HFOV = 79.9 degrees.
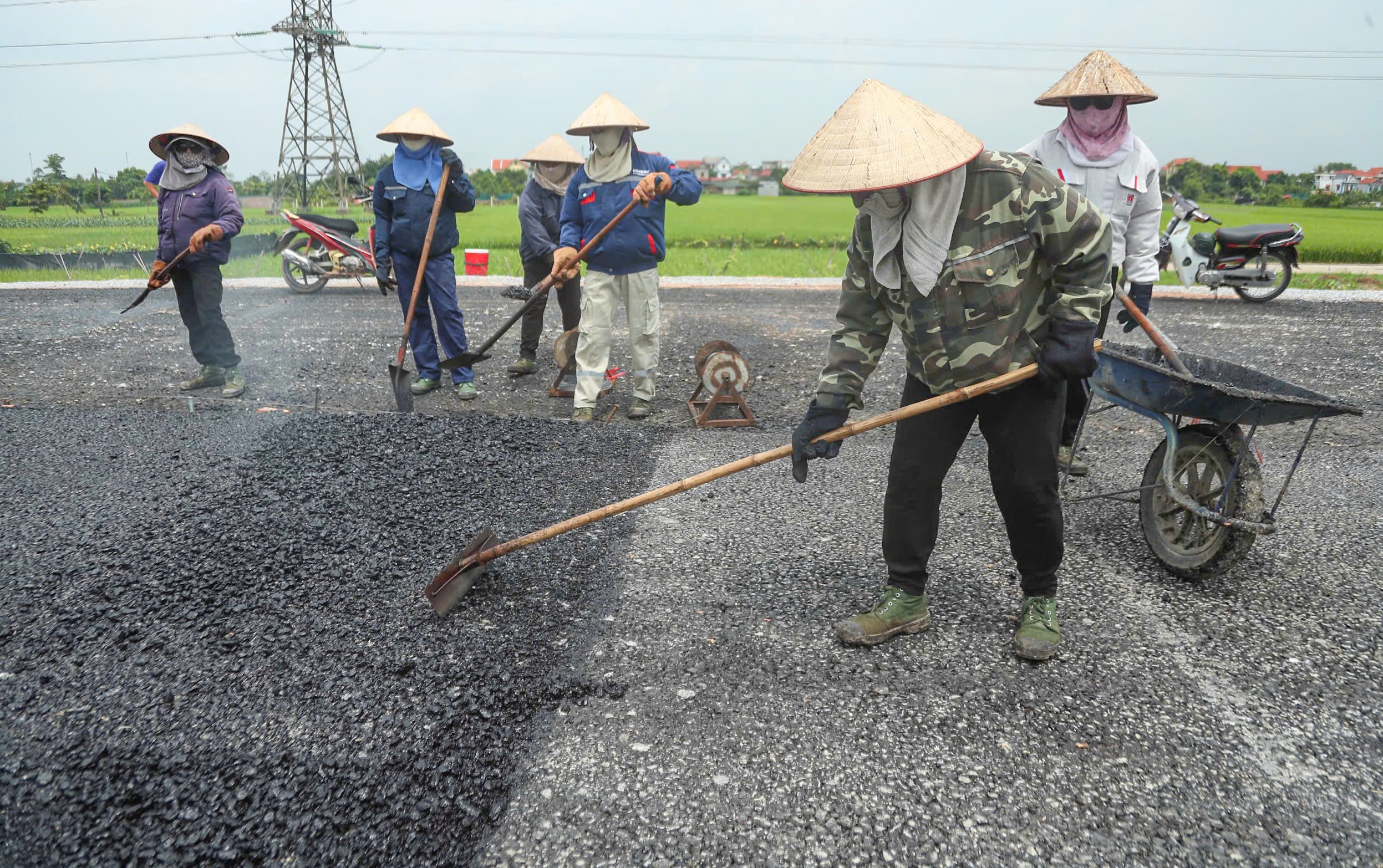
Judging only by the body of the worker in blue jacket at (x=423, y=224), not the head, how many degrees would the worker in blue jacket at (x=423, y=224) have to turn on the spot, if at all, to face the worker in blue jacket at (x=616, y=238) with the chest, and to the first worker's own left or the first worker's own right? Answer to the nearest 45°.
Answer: approximately 45° to the first worker's own left

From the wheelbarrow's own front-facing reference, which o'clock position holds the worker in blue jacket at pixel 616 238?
The worker in blue jacket is roughly at 5 o'clock from the wheelbarrow.

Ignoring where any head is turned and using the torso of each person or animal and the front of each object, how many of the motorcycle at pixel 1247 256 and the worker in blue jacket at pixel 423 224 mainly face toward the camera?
1

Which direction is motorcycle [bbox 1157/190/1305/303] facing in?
to the viewer's left

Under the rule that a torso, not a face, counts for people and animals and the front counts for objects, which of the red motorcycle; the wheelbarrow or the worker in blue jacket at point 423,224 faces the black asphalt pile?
the worker in blue jacket

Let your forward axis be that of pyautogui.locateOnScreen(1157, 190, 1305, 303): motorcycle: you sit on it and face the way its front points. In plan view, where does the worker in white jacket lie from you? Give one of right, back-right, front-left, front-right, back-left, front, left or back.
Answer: left

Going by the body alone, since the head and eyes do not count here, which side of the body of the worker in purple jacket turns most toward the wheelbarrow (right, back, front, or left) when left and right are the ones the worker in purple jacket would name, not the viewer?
left

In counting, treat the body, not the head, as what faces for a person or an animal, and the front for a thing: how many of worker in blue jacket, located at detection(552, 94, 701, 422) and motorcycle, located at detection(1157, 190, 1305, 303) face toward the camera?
1

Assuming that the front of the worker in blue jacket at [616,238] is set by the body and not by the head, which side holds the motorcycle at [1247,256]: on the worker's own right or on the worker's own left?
on the worker's own left

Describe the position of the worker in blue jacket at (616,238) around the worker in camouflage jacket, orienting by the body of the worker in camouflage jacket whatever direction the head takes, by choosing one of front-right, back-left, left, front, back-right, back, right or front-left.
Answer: right

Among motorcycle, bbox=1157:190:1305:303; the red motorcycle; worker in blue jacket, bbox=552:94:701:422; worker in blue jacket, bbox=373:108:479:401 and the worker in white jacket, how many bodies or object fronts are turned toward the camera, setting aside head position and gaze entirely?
3
